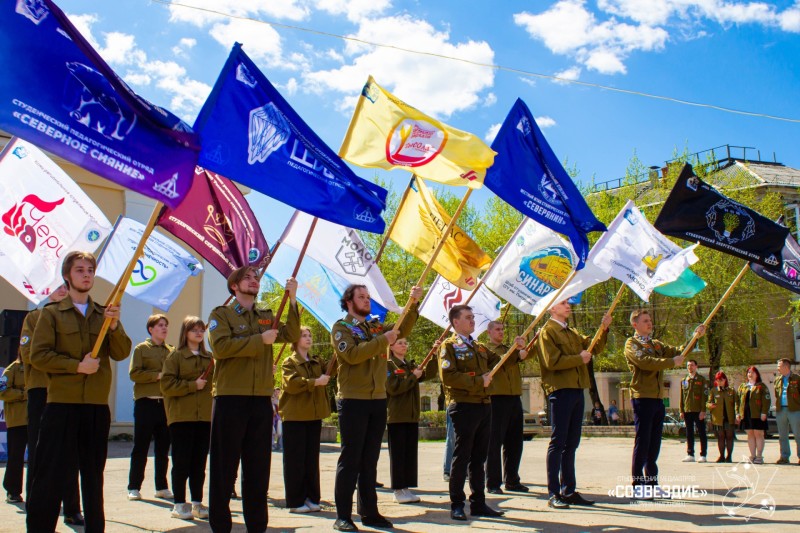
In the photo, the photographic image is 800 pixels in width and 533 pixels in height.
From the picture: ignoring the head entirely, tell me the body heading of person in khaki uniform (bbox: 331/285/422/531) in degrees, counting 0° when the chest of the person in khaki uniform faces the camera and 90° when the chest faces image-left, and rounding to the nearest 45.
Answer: approximately 315°

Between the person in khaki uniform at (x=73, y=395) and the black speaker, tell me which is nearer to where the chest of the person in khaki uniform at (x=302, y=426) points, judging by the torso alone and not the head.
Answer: the person in khaki uniform

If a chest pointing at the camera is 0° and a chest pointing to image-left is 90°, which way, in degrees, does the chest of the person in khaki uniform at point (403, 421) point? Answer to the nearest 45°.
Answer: approximately 315°

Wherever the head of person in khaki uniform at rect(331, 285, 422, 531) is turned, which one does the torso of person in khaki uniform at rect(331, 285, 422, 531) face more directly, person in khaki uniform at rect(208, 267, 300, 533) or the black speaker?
the person in khaki uniform

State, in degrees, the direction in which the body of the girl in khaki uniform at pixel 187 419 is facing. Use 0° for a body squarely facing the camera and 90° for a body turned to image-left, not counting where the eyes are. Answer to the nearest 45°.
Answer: approximately 315°

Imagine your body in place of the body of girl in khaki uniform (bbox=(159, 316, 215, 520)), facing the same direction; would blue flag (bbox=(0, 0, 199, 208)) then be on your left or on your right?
on your right

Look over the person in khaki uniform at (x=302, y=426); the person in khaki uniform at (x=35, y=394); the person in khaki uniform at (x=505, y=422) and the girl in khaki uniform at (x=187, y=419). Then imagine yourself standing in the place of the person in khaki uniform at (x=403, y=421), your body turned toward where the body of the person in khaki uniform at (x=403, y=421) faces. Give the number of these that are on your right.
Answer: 3

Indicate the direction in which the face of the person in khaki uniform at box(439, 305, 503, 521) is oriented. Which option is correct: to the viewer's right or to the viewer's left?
to the viewer's right
